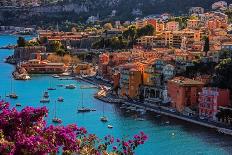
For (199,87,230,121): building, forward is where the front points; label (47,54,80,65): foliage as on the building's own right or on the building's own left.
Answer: on the building's own right

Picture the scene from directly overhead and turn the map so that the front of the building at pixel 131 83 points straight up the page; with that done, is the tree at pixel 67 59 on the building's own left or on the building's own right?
on the building's own right

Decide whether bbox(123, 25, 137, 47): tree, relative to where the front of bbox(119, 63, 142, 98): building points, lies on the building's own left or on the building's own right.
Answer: on the building's own right

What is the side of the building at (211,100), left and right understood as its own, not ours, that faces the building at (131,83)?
right

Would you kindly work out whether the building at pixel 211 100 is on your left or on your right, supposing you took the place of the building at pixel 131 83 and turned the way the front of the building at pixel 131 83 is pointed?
on your left

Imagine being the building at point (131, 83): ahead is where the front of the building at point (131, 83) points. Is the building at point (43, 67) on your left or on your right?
on your right

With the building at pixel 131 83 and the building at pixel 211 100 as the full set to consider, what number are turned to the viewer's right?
0

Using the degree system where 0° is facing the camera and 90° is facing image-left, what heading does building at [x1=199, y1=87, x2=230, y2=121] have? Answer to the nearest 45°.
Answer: approximately 45°

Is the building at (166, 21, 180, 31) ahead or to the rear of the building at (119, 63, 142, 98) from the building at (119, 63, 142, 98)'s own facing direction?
to the rear
